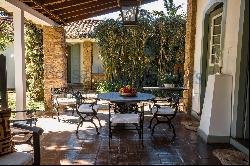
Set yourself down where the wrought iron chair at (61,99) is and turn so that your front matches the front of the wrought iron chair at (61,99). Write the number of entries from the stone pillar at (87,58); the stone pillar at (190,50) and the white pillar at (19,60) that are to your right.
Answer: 1

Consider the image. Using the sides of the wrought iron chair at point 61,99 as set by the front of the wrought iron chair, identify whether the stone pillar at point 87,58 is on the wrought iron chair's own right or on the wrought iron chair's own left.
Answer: on the wrought iron chair's own left

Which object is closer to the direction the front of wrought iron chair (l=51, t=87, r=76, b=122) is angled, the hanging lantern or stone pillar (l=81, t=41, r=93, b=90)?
the hanging lantern

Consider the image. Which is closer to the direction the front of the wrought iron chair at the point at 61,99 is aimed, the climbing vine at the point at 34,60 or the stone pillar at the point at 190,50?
the stone pillar

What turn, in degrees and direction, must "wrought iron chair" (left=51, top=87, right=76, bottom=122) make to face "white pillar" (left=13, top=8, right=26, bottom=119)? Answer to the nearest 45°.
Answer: approximately 90° to its right

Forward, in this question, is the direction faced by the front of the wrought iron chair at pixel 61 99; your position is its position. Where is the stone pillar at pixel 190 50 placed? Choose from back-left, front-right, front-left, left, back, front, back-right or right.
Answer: front-left

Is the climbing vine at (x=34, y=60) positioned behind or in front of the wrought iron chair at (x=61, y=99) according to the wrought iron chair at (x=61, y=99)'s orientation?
behind
